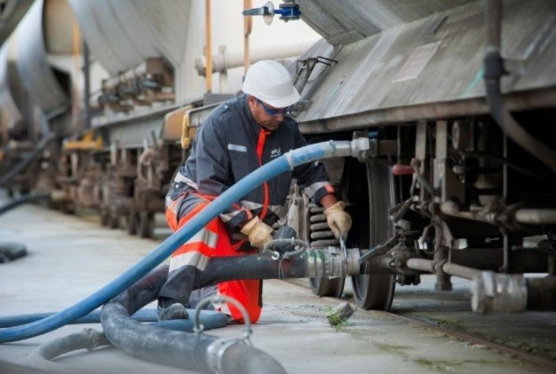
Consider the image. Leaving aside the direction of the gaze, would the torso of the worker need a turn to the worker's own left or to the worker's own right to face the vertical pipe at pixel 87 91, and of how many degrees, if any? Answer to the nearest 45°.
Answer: approximately 135° to the worker's own left

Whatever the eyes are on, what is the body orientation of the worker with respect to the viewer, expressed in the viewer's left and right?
facing the viewer and to the right of the viewer

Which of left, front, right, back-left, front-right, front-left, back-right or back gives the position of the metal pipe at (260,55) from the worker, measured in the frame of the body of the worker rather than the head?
back-left

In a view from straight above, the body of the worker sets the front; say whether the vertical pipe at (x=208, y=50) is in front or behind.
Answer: behind

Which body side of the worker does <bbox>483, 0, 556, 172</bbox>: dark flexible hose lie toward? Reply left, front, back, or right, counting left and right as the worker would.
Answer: front

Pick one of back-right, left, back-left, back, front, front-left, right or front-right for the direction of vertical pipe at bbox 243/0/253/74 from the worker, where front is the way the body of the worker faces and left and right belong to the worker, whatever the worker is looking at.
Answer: back-left

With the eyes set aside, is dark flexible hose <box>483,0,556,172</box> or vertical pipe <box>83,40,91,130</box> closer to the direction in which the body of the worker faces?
the dark flexible hose

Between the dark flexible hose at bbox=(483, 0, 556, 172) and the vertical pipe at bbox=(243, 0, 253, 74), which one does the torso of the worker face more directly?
the dark flexible hose
